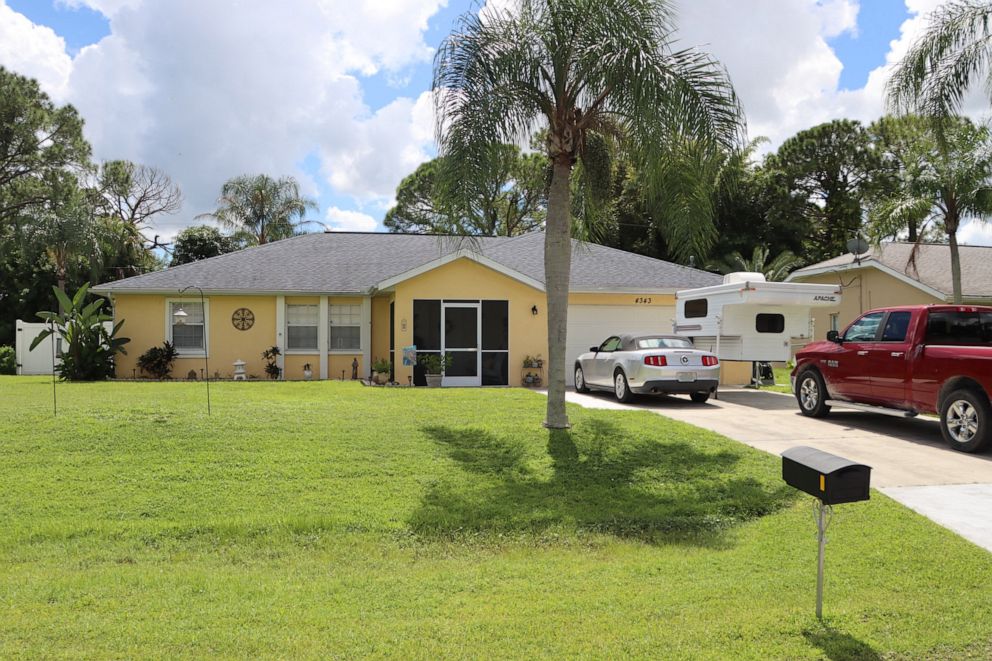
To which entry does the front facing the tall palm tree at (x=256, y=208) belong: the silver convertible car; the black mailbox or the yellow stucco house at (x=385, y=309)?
the silver convertible car

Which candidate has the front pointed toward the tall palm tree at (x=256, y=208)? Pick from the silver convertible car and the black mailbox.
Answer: the silver convertible car

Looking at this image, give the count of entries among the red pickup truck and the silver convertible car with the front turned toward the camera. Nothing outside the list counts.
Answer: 0

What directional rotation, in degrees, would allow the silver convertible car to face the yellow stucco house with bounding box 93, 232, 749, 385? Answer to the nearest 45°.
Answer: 0° — it already faces it

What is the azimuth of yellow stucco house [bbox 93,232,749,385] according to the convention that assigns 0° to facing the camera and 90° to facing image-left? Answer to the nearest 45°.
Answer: approximately 0°

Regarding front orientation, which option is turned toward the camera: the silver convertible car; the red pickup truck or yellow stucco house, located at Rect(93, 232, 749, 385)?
the yellow stucco house

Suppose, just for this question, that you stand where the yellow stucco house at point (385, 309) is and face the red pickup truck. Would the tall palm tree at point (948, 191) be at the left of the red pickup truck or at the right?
left

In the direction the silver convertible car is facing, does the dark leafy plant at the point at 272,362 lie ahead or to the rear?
ahead

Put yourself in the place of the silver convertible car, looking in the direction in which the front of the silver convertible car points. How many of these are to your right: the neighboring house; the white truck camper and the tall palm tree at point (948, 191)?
3

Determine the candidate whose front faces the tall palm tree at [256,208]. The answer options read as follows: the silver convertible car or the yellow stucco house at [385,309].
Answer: the silver convertible car

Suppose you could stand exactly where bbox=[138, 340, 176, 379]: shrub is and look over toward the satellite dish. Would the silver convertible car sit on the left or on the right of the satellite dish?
right

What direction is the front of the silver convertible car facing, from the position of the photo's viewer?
facing away from the viewer and to the left of the viewer

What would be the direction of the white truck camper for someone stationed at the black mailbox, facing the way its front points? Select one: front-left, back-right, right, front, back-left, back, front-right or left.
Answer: back-left
